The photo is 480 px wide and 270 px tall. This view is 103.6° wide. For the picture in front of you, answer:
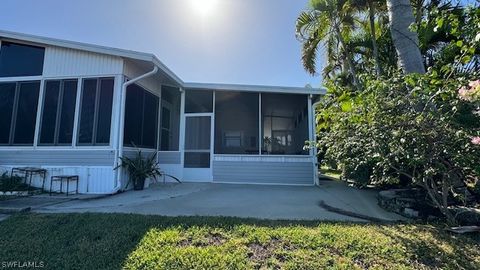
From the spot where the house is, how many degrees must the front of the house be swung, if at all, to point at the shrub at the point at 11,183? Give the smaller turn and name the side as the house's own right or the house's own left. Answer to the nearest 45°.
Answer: approximately 90° to the house's own right

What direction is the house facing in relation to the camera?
toward the camera

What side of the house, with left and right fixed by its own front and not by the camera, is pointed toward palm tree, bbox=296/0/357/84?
left
